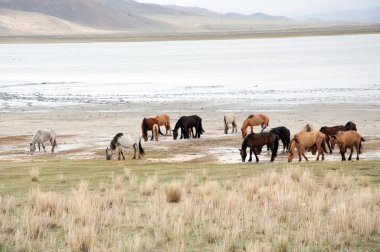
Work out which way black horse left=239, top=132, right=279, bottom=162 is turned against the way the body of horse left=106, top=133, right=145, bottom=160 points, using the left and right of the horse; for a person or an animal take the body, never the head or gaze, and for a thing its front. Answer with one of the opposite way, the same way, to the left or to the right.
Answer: the same way

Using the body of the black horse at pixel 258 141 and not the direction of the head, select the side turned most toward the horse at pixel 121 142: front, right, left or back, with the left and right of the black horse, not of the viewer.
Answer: front

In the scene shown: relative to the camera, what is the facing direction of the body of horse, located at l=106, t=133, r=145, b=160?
to the viewer's left

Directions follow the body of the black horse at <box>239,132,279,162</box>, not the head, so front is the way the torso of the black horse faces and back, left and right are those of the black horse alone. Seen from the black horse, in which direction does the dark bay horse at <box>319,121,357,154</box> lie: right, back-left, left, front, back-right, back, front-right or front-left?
back-right

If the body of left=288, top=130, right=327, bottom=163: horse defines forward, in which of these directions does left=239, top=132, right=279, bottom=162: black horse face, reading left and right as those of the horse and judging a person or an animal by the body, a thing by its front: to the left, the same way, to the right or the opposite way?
the same way

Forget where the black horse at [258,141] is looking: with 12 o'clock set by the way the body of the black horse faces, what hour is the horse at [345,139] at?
The horse is roughly at 6 o'clock from the black horse.

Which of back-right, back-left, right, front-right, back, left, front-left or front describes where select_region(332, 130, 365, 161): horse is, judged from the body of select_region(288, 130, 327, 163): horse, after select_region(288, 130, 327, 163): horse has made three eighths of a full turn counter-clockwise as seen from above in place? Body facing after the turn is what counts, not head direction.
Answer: front-left

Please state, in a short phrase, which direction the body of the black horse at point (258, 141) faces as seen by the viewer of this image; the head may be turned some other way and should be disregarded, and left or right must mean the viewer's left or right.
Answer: facing to the left of the viewer

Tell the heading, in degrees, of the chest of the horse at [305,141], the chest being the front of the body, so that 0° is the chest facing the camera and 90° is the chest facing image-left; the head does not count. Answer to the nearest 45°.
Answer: approximately 90°
